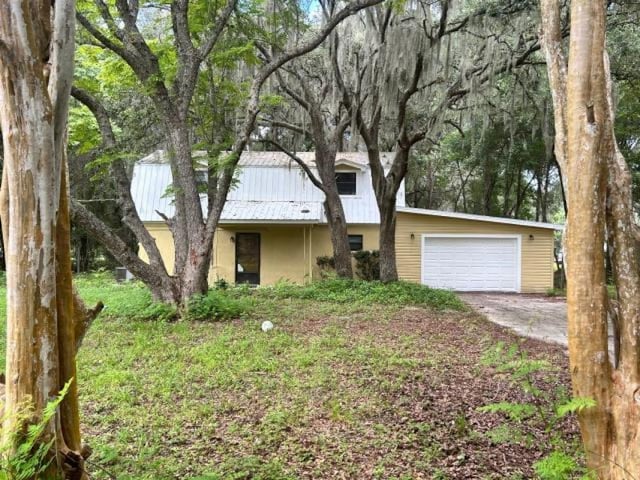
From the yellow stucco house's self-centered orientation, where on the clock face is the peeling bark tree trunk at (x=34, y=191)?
The peeling bark tree trunk is roughly at 12 o'clock from the yellow stucco house.

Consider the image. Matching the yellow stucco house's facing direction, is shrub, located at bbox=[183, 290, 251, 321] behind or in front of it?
in front

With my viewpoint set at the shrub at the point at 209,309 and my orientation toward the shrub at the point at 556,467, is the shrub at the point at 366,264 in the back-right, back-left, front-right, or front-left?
back-left

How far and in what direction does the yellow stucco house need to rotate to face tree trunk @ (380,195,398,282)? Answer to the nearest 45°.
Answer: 0° — it already faces it

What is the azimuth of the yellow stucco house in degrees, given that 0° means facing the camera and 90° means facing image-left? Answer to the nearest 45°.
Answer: approximately 0°

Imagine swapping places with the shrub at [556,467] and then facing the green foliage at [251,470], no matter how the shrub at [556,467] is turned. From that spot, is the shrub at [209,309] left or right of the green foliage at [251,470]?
right

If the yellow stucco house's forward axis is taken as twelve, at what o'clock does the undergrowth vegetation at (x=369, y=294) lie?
The undergrowth vegetation is roughly at 12 o'clock from the yellow stucco house.

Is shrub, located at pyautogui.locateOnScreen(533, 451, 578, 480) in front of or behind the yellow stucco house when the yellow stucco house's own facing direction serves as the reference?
in front

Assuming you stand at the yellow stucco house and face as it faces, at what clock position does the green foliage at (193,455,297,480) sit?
The green foliage is roughly at 12 o'clock from the yellow stucco house.

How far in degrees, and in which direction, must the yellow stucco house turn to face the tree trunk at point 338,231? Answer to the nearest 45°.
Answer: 0° — it already faces it
